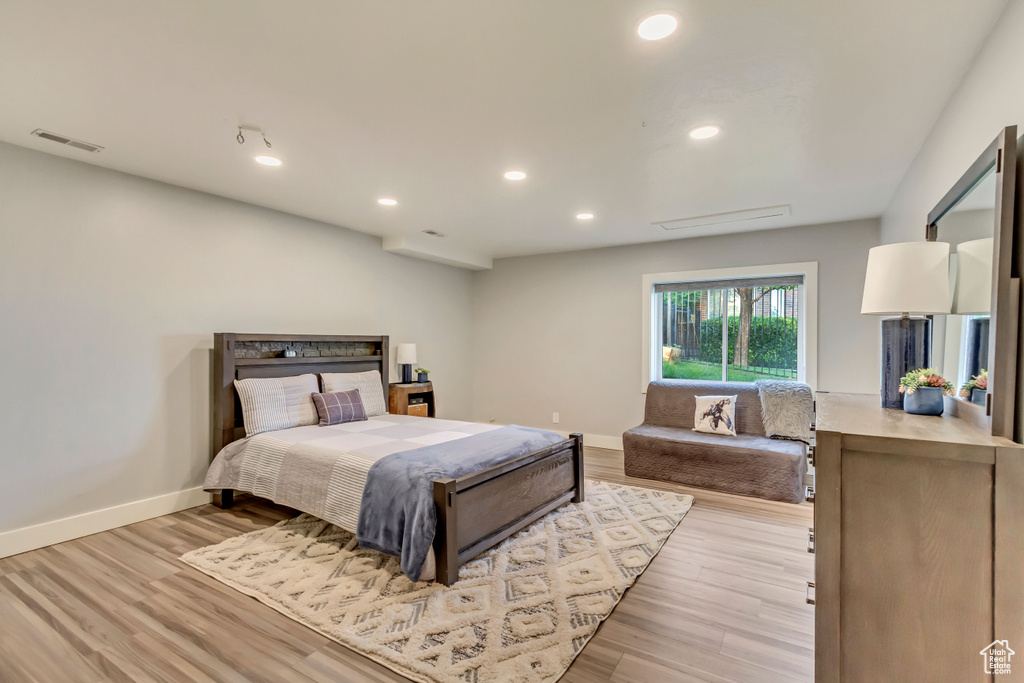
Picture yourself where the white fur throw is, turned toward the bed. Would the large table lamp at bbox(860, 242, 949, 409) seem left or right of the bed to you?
left

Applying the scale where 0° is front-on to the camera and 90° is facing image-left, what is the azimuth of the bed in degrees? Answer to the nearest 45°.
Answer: approximately 315°

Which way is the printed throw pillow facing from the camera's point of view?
toward the camera

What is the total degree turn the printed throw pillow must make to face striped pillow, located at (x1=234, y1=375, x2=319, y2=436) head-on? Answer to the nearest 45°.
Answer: approximately 45° to its right

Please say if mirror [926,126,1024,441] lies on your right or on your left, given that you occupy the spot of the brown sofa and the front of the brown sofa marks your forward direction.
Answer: on your left

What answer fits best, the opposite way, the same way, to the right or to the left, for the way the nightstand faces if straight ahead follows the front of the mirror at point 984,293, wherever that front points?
the opposite way

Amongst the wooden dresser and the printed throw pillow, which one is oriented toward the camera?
the printed throw pillow

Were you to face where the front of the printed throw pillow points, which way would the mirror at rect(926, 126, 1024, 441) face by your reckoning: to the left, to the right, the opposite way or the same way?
to the right

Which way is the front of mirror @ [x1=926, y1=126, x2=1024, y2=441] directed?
to the viewer's left

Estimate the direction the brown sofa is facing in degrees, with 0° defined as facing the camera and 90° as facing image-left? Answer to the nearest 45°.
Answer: approximately 45°

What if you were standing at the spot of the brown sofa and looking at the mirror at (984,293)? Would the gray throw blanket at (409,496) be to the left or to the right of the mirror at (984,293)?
right

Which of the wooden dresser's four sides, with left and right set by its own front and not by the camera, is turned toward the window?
right

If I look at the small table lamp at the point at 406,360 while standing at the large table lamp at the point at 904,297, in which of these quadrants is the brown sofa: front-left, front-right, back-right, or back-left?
front-right

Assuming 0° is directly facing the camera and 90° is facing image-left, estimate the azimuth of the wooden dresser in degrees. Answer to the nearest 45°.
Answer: approximately 90°

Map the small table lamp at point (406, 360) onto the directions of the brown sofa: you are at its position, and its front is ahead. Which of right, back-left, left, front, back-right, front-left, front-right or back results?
front-right

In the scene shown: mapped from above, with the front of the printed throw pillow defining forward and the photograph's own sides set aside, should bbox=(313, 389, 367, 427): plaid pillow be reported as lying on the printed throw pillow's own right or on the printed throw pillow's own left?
on the printed throw pillow's own right

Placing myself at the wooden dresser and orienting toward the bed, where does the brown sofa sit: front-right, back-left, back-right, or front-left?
front-right

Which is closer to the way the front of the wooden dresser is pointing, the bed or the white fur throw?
the bed

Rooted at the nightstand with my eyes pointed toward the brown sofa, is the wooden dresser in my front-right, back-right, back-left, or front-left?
front-right

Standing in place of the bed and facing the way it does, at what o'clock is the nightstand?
The nightstand is roughly at 8 o'clock from the bed.
